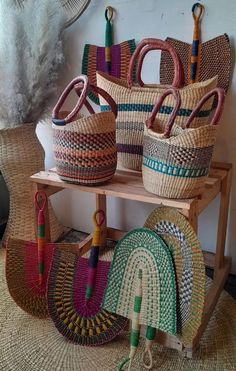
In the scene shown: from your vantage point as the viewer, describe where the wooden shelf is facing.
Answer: facing the viewer and to the left of the viewer

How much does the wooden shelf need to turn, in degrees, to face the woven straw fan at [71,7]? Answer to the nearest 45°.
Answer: approximately 90° to its right

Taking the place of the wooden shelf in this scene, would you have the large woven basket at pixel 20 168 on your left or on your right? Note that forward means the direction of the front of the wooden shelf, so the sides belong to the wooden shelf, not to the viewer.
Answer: on your right
